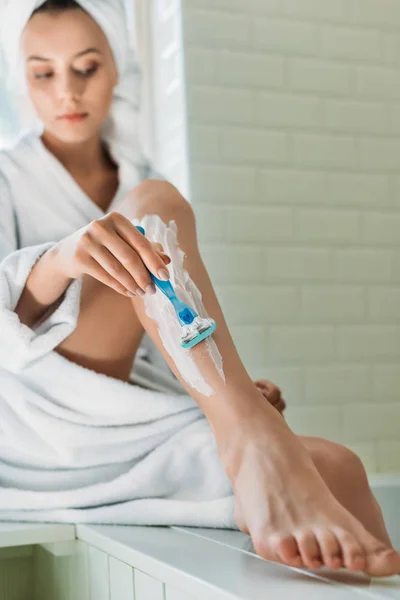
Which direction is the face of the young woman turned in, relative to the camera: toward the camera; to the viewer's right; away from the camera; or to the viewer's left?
toward the camera

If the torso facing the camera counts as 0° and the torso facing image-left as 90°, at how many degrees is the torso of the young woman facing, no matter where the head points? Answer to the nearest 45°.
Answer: approximately 315°
